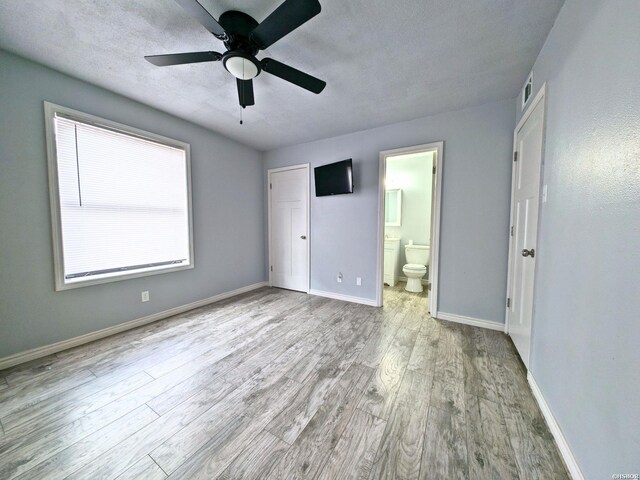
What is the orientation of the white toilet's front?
toward the camera

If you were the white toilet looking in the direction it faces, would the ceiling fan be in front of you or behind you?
in front

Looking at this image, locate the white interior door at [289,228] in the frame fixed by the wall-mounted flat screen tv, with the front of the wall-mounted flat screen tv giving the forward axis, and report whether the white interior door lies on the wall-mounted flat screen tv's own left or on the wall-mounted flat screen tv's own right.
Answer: on the wall-mounted flat screen tv's own right

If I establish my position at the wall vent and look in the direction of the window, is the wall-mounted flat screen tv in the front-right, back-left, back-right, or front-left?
front-right

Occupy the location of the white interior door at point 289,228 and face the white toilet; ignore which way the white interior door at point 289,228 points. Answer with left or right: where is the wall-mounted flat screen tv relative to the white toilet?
right

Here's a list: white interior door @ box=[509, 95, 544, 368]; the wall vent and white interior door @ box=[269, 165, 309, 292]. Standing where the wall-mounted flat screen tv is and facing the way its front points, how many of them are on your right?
1

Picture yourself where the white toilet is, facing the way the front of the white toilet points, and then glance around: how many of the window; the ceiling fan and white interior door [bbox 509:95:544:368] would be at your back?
0

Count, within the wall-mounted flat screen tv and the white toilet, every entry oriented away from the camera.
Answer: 0

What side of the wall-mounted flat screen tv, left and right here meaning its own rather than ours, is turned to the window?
front

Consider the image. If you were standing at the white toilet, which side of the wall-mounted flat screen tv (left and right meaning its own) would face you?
back

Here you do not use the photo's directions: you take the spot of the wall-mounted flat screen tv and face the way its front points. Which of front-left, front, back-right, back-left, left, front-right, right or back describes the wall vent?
left

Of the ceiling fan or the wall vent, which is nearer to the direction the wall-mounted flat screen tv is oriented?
the ceiling fan

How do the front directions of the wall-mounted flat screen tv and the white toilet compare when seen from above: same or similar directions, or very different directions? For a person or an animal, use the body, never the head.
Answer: same or similar directions

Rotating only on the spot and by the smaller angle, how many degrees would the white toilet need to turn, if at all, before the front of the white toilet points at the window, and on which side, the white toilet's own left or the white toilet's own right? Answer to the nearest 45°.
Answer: approximately 45° to the white toilet's own right

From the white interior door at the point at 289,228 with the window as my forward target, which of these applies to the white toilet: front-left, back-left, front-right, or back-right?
back-left

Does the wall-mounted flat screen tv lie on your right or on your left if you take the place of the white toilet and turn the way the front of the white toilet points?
on your right
